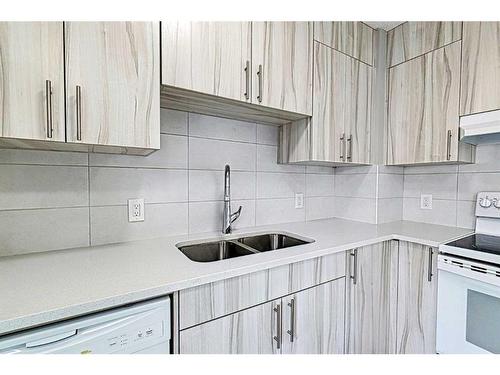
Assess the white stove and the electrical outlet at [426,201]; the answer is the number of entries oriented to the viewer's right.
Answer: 0

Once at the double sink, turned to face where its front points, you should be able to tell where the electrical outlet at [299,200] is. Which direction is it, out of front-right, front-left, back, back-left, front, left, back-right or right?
left

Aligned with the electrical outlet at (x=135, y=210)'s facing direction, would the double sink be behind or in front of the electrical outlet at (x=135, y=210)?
in front

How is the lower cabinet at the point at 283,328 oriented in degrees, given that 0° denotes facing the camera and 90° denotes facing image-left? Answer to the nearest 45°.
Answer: approximately 315°

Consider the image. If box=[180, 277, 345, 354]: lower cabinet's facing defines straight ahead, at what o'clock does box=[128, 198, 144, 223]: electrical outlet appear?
The electrical outlet is roughly at 5 o'clock from the lower cabinet.

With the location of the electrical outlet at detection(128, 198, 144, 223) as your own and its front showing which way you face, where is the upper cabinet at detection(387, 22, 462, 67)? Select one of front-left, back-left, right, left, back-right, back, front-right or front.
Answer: front-left

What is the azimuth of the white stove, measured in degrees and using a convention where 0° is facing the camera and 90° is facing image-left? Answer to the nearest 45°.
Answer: approximately 45°
